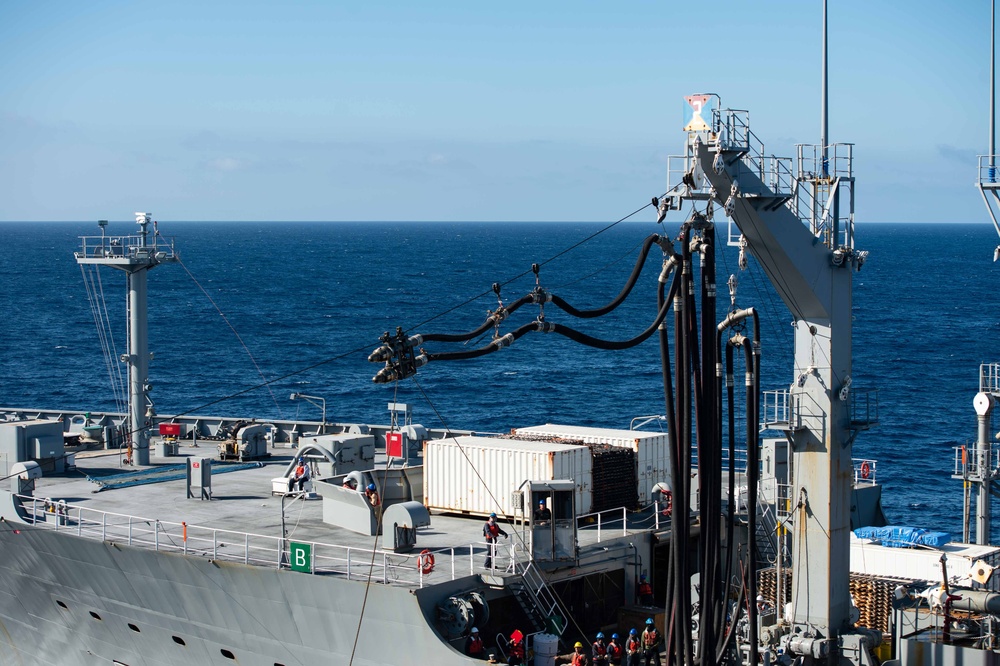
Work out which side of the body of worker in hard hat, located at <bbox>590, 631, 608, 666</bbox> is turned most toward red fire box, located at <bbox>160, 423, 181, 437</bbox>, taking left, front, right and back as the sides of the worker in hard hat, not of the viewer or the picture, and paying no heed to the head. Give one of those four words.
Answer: back

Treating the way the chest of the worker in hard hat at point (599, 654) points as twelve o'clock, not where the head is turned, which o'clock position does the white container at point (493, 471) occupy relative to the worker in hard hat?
The white container is roughly at 5 o'clock from the worker in hard hat.

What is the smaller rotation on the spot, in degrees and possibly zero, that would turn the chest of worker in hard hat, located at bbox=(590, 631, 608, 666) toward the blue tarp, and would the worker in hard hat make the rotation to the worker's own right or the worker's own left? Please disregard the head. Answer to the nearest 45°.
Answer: approximately 90° to the worker's own left

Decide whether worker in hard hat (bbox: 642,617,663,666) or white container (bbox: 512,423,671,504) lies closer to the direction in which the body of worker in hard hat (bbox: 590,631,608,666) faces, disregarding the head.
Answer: the worker in hard hat

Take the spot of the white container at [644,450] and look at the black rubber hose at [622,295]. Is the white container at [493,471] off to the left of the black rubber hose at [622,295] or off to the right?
right

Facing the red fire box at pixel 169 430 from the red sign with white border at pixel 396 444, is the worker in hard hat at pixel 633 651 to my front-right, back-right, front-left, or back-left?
back-left

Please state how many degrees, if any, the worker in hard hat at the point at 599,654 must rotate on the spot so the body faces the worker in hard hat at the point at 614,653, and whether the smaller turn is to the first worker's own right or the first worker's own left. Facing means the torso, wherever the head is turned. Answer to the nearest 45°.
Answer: approximately 90° to the first worker's own left

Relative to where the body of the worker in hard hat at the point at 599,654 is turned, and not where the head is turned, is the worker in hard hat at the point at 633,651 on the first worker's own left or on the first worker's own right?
on the first worker's own left
